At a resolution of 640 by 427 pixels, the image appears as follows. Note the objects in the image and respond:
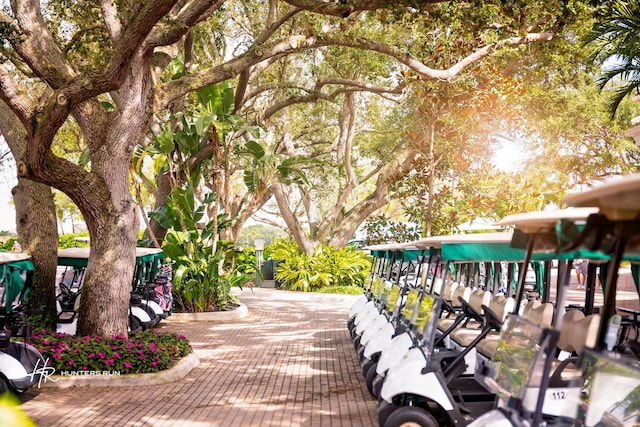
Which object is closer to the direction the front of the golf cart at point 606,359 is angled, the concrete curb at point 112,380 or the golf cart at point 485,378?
the concrete curb

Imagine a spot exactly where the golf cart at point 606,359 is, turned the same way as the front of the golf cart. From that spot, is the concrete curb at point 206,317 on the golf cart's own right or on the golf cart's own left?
on the golf cart's own right

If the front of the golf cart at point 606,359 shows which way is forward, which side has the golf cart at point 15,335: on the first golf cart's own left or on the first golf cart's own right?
on the first golf cart's own right

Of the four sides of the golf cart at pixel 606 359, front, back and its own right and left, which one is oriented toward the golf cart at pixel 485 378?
right

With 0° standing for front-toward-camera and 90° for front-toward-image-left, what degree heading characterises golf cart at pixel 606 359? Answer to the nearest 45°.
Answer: approximately 45°
